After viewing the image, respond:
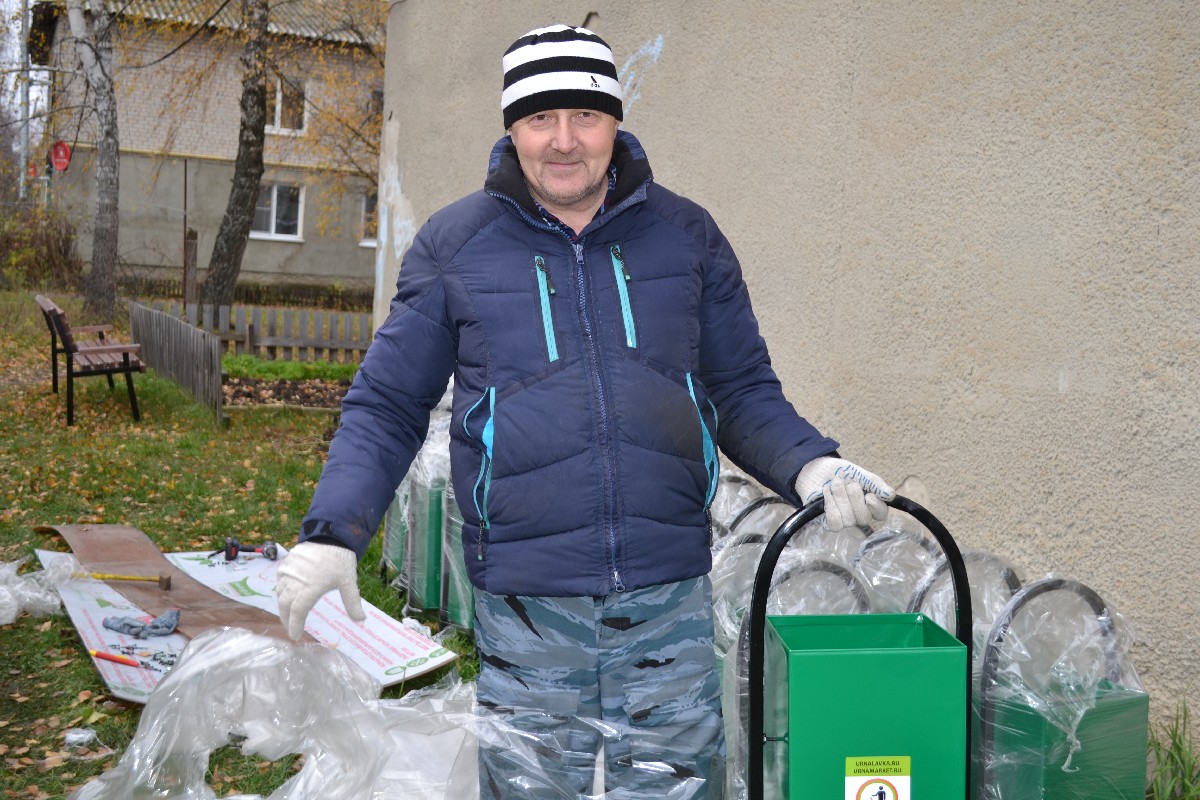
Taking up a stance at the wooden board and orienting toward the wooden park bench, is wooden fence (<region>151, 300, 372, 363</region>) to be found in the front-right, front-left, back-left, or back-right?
front-right

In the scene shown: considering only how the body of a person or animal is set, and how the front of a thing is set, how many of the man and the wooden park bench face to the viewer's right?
1

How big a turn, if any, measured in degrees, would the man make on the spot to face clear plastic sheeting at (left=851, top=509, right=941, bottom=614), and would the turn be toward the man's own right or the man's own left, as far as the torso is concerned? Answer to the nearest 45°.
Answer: approximately 135° to the man's own left

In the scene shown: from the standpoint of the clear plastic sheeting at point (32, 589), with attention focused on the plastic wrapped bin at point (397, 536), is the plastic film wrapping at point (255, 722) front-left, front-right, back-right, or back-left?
front-right

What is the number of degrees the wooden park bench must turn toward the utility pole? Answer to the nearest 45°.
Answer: approximately 90° to its left

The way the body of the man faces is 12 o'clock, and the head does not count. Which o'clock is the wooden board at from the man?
The wooden board is roughly at 5 o'clock from the man.

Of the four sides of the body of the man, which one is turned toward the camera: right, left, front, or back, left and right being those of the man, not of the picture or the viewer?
front

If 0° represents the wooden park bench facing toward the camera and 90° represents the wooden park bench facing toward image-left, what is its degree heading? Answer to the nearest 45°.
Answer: approximately 270°

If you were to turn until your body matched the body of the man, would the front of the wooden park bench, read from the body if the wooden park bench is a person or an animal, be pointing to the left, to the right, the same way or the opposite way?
to the left

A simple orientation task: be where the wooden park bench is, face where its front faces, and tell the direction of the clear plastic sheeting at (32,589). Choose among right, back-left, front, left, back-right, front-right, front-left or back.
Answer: right

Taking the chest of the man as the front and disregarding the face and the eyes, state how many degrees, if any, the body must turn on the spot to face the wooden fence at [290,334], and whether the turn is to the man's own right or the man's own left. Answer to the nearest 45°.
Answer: approximately 180°

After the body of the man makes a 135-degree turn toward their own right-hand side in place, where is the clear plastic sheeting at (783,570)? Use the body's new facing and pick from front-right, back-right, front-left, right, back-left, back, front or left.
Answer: right

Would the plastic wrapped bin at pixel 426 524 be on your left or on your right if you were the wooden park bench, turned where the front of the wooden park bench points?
on your right

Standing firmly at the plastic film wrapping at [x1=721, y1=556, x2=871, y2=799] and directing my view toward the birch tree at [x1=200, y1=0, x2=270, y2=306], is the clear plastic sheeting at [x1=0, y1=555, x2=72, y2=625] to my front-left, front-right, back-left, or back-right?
front-left
